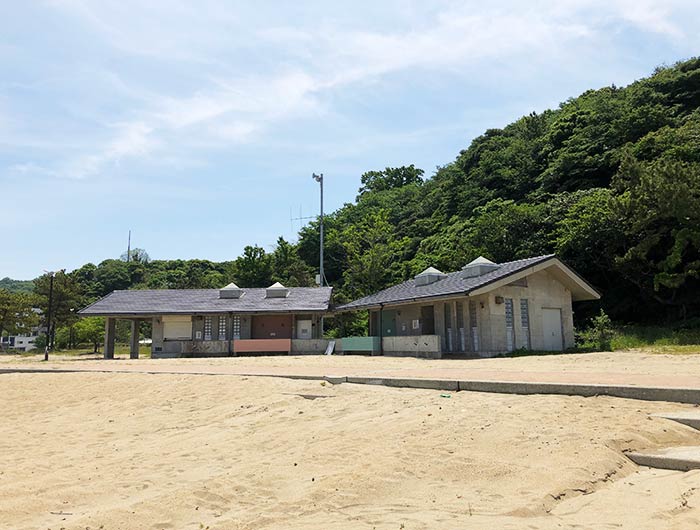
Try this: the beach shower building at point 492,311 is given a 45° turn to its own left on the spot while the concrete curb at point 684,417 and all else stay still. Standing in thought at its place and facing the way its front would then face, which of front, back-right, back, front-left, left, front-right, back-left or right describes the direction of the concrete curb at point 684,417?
front

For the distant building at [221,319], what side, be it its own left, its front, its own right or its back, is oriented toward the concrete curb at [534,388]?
front

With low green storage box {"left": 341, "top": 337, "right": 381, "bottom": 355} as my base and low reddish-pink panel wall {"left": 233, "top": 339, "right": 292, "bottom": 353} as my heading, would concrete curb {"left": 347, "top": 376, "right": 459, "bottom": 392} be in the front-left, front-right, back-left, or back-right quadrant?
back-left

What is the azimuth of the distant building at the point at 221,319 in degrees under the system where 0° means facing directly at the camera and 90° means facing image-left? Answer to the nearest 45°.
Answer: approximately 0°

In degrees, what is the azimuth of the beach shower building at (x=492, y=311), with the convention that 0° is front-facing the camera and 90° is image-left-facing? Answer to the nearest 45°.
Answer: approximately 45°

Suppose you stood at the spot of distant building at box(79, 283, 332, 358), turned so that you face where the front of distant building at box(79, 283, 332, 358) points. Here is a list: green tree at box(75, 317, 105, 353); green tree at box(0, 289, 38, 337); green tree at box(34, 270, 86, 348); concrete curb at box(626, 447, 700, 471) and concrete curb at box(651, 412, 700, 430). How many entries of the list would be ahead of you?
2

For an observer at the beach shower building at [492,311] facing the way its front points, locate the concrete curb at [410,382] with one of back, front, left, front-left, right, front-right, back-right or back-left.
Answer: front-left

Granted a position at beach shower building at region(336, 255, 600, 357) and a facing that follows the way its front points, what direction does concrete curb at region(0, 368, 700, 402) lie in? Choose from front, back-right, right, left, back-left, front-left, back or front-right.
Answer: front-left

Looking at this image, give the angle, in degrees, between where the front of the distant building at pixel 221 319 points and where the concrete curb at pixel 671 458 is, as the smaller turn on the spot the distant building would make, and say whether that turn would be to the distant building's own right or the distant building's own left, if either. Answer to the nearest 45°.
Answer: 0° — it already faces it

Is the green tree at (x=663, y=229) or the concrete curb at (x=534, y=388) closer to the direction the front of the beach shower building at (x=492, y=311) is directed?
the concrete curb

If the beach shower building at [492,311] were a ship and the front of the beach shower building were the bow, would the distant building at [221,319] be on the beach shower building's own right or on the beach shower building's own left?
on the beach shower building's own right

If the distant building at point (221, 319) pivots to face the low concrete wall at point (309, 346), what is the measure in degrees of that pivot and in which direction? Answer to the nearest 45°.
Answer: approximately 45° to its left

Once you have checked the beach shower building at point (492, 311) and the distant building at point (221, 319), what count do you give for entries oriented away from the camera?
0

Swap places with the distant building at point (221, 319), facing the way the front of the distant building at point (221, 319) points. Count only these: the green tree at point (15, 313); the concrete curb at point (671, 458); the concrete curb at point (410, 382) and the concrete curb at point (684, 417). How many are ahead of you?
3

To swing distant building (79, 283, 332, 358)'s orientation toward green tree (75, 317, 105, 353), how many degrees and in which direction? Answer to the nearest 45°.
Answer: approximately 135° to its right

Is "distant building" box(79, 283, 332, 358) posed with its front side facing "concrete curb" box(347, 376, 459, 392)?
yes
